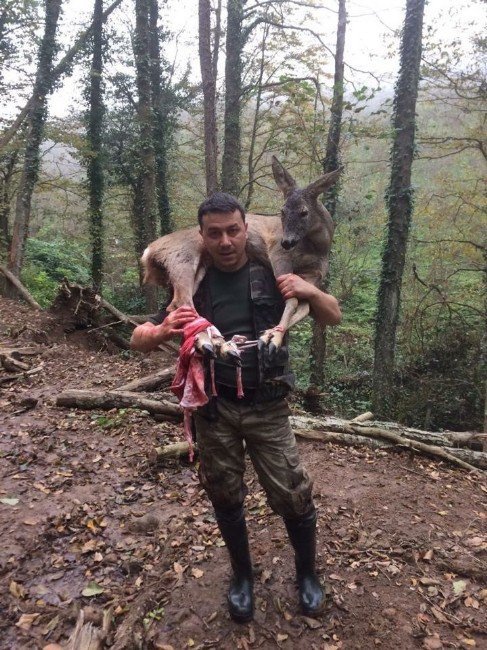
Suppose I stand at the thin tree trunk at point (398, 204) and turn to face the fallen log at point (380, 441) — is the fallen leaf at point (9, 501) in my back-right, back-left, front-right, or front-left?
front-right

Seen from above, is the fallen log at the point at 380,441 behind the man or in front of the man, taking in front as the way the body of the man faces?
behind

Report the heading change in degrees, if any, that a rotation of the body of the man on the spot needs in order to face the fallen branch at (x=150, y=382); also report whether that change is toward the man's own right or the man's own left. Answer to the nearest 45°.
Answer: approximately 180°

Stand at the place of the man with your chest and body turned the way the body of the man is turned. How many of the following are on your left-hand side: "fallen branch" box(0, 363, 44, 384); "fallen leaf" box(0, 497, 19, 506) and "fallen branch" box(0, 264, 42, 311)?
0

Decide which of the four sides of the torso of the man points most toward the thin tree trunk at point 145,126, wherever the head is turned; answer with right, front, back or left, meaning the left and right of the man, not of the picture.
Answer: back

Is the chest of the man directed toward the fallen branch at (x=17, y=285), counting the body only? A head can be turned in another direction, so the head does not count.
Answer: no

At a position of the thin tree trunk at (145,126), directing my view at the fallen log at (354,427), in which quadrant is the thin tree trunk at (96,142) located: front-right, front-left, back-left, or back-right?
back-right

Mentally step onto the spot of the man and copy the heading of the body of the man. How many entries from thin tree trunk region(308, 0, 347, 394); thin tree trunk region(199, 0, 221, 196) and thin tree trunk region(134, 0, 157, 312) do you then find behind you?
3

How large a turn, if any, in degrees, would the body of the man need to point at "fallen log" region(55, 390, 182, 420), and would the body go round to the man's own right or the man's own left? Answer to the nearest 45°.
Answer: approximately 135° to the man's own right

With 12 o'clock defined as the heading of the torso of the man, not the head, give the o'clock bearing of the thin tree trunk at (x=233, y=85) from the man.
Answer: The thin tree trunk is roughly at 6 o'clock from the man.

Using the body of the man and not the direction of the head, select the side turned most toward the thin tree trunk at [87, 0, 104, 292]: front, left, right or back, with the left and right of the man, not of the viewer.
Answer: back

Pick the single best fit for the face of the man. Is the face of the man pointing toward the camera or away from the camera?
toward the camera

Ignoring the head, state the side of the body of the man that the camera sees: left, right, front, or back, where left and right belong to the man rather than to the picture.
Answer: front
